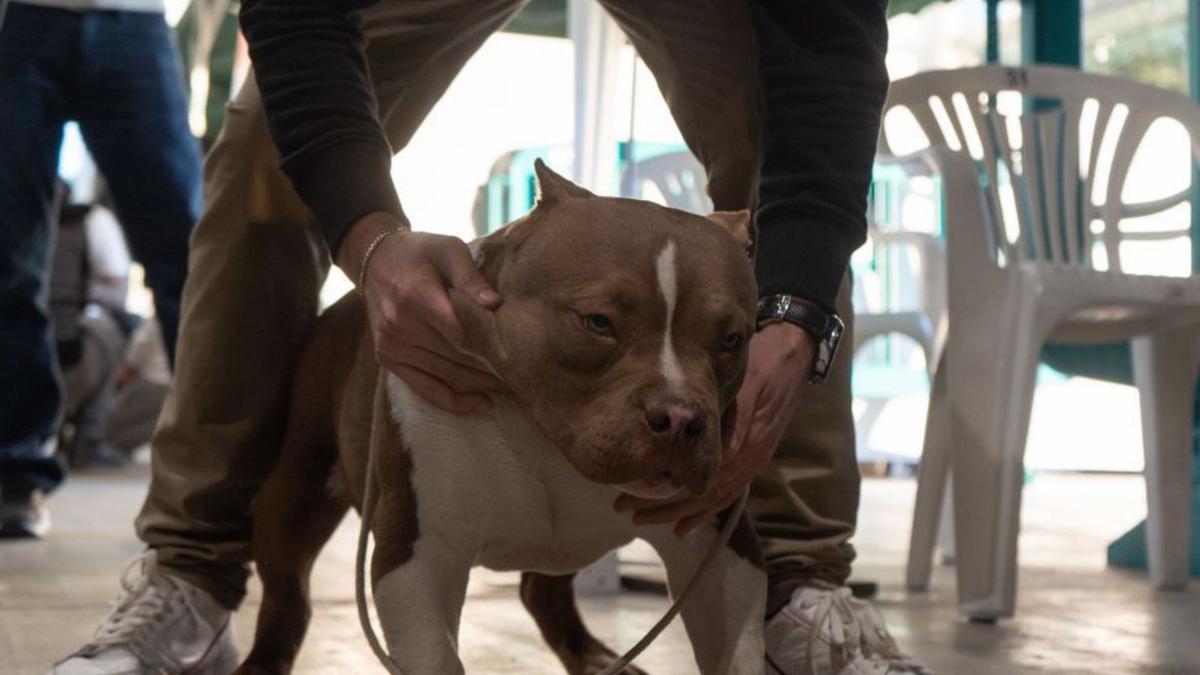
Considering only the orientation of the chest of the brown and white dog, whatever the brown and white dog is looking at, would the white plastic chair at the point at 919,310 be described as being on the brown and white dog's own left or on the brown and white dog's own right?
on the brown and white dog's own left

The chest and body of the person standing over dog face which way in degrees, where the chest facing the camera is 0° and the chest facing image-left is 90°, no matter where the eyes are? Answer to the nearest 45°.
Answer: approximately 0°

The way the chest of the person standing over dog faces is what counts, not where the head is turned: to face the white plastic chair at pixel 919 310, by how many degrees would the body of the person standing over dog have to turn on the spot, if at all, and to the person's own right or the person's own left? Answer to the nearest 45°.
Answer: approximately 135° to the person's own left

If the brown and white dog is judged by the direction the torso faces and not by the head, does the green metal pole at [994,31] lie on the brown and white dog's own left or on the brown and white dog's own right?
on the brown and white dog's own left

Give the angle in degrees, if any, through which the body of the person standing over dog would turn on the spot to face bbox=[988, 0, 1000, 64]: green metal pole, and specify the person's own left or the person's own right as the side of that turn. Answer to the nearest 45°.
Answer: approximately 135° to the person's own left

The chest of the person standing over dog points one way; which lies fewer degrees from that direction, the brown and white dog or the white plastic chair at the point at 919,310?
the brown and white dog

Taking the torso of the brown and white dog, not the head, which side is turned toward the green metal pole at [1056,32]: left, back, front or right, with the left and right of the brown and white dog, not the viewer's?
left

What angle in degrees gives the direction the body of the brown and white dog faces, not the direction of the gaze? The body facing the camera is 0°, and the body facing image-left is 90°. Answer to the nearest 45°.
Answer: approximately 315°

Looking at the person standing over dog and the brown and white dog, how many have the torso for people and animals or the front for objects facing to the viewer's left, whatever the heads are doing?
0
